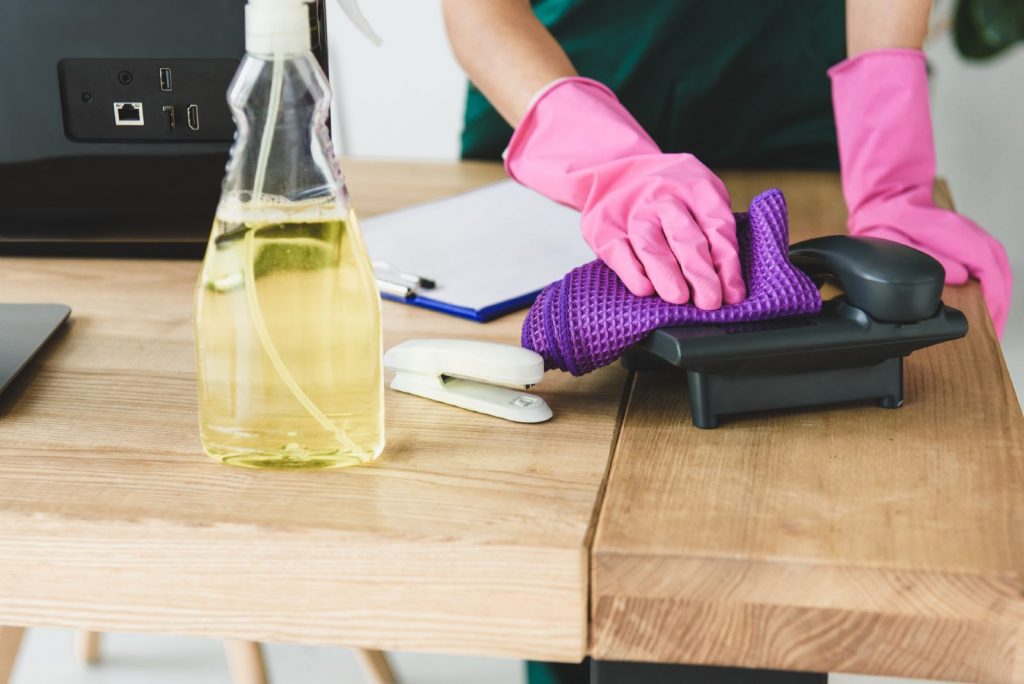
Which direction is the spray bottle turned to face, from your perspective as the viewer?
facing to the right of the viewer
